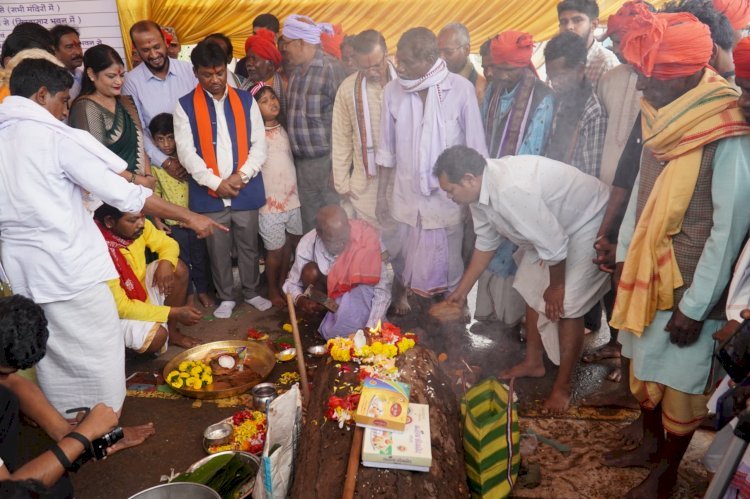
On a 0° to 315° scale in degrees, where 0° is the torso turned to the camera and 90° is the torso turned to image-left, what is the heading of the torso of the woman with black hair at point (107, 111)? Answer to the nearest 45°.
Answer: approximately 315°

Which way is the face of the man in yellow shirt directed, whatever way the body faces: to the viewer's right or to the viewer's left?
to the viewer's right

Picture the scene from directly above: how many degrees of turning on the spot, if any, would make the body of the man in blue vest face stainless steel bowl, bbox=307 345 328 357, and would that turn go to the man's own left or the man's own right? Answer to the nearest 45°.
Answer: approximately 45° to the man's own left

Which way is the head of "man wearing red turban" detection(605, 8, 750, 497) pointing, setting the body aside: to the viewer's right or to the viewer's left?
to the viewer's left

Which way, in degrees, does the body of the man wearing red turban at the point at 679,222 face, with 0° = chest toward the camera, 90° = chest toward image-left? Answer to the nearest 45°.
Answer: approximately 45°
